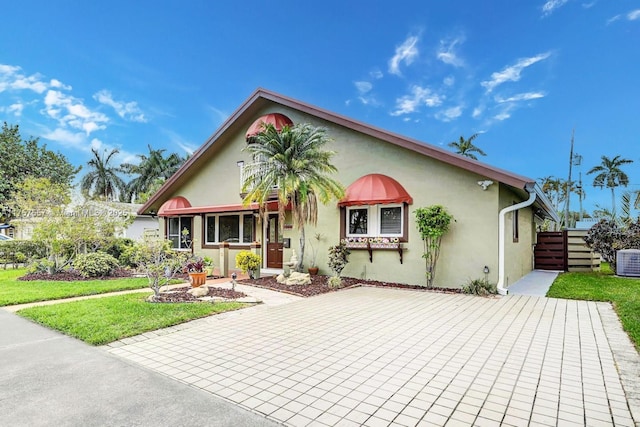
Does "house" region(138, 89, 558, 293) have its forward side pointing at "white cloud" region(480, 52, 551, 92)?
no

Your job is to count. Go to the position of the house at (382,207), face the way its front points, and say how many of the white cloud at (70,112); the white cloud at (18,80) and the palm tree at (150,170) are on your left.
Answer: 0

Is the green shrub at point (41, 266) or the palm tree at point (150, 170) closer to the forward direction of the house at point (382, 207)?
the green shrub

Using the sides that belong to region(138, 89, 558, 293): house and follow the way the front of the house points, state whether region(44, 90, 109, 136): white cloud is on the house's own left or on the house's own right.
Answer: on the house's own right

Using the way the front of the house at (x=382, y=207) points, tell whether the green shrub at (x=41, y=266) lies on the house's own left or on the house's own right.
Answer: on the house's own right

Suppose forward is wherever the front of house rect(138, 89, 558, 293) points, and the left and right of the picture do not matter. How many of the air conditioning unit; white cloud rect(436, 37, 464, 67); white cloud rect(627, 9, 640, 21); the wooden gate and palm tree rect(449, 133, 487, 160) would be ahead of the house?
0

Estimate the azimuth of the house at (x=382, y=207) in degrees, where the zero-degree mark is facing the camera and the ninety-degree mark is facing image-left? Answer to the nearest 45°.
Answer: approximately 45°

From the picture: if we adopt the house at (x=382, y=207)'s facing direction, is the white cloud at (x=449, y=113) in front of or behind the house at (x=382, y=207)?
behind

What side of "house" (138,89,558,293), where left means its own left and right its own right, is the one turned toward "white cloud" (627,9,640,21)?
back

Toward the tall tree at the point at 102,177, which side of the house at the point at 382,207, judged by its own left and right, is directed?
right

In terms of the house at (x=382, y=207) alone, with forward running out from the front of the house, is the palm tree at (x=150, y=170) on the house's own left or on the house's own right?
on the house's own right
